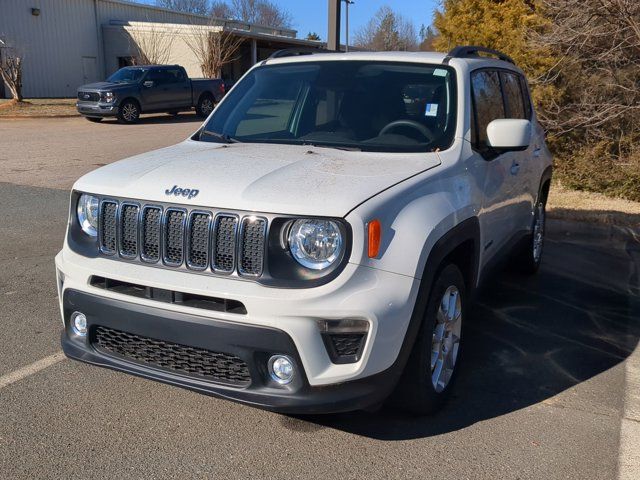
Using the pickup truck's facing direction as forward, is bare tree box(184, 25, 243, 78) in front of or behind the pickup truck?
behind

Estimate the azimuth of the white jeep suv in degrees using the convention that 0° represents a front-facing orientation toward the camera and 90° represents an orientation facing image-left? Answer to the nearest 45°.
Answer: approximately 45°

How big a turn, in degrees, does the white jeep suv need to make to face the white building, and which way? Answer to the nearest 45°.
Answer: approximately 135° to its right

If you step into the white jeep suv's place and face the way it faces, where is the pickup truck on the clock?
The pickup truck is roughly at 4 o'clock from the white jeep suv.

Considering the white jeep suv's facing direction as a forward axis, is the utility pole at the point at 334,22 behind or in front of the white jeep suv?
behind

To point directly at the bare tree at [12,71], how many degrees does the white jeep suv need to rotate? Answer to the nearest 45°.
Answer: approximately 90° to its right

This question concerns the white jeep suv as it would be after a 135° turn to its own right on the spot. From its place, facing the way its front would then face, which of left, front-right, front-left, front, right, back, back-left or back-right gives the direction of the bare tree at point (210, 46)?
front
